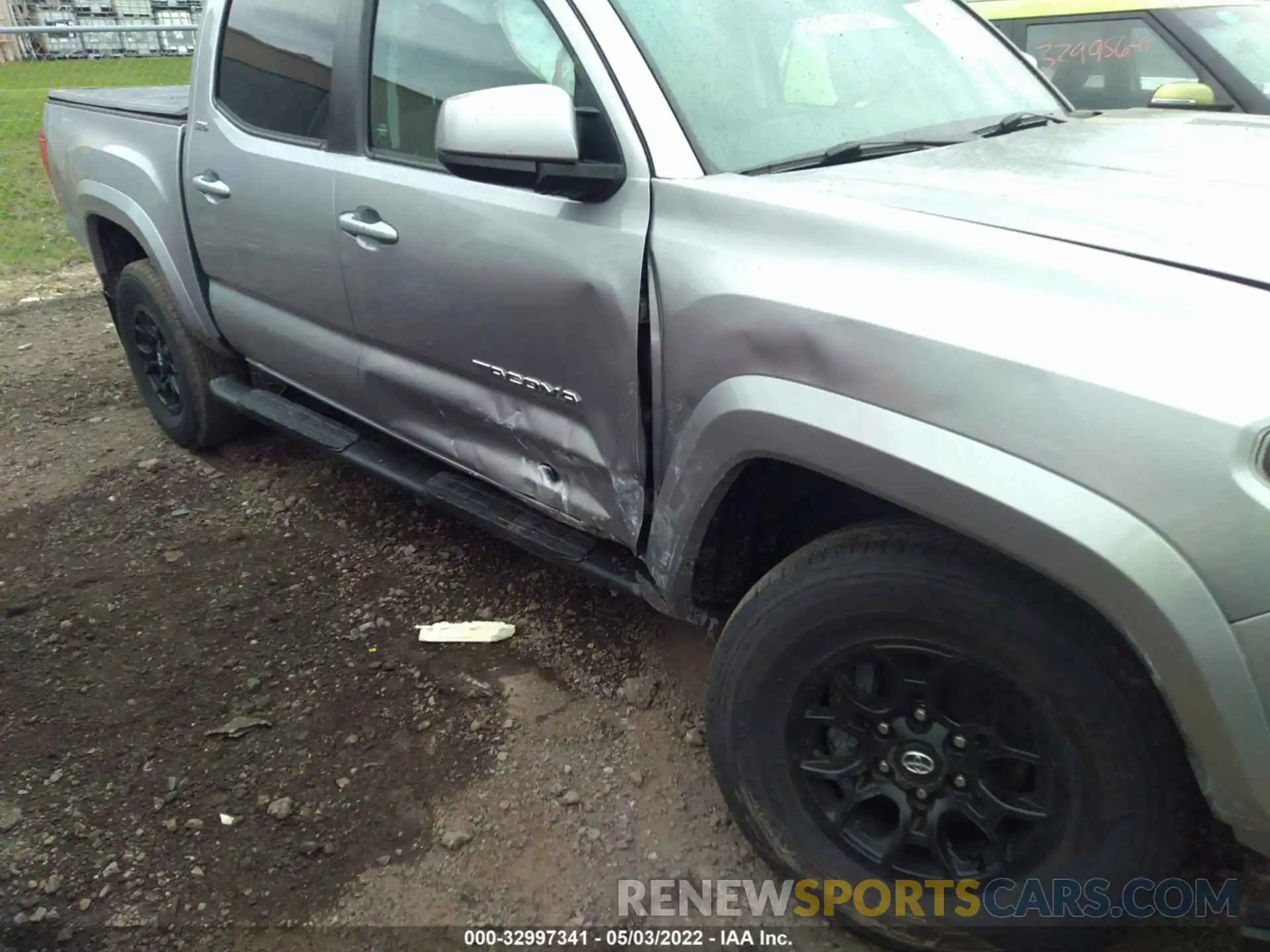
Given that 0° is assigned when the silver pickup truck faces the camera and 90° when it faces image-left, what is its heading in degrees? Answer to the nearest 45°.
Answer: approximately 315°

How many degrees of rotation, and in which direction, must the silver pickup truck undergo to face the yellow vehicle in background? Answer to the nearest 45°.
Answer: approximately 90° to its left

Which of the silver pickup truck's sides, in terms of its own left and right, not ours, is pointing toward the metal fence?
back
